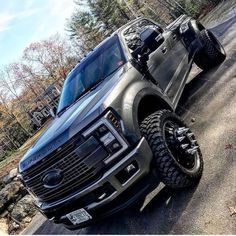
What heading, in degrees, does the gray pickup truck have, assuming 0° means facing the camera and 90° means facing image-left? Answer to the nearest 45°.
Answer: approximately 45°
